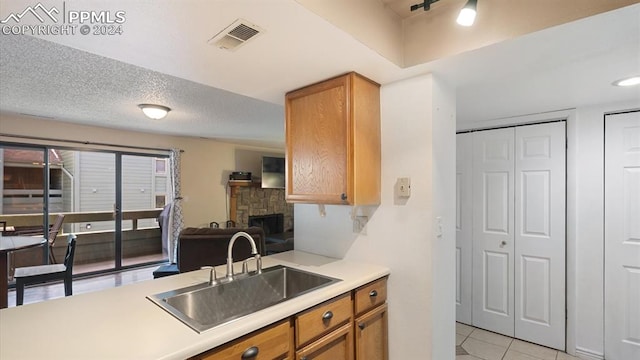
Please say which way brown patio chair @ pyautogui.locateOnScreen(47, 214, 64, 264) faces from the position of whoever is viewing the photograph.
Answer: facing to the left of the viewer

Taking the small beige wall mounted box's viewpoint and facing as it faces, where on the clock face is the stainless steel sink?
The stainless steel sink is roughly at 2 o'clock from the small beige wall mounted box.

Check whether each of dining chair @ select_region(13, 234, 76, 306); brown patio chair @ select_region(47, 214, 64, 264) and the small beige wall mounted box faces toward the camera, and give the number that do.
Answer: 1

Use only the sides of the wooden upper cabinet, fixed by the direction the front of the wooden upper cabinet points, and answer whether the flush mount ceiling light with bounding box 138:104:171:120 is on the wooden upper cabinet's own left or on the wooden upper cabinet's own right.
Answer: on the wooden upper cabinet's own right

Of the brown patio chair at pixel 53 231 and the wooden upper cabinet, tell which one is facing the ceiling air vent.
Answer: the wooden upper cabinet

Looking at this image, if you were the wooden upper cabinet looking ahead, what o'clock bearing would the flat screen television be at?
The flat screen television is roughly at 4 o'clock from the wooden upper cabinet.

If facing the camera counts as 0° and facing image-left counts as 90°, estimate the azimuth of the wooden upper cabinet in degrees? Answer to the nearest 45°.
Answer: approximately 45°

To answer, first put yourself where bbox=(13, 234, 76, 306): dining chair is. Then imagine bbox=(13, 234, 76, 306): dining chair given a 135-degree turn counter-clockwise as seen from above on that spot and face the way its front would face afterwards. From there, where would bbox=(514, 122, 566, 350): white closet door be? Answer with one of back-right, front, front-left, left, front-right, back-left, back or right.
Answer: front

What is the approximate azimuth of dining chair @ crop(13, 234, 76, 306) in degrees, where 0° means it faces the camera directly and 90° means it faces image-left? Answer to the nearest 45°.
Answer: approximately 90°

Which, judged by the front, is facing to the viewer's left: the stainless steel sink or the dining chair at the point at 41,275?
the dining chair

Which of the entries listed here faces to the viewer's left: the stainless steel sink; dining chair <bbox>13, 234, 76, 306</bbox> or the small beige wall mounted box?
the dining chair

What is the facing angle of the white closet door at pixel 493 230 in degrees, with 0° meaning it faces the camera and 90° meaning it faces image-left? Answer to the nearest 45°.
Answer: approximately 45°

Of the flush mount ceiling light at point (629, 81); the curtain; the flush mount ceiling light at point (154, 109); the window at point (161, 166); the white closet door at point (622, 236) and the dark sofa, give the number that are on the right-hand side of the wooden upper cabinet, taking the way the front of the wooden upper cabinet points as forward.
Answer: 4

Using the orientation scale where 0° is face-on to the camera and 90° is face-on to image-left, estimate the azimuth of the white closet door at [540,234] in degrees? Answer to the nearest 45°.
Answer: approximately 45°

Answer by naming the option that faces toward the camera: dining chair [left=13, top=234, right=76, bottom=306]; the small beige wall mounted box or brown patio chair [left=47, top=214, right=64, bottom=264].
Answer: the small beige wall mounted box
